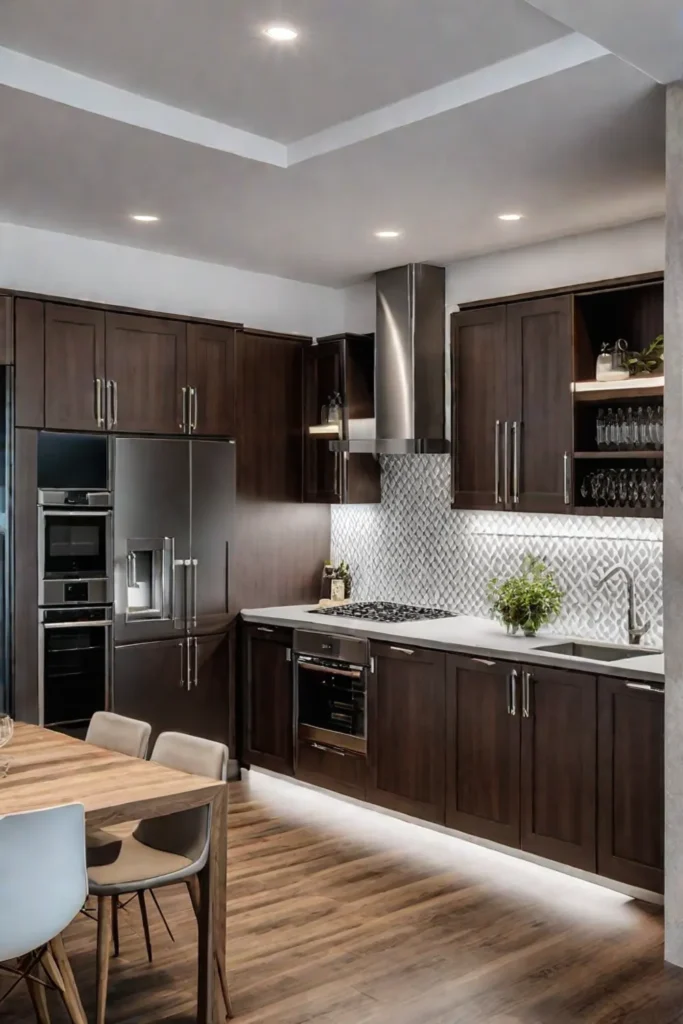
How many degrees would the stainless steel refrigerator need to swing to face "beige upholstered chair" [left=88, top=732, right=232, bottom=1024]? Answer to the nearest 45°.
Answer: approximately 45° to its right

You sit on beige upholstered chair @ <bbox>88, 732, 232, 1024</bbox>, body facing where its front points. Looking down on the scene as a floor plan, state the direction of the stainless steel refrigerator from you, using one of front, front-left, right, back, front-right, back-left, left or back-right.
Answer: back-right

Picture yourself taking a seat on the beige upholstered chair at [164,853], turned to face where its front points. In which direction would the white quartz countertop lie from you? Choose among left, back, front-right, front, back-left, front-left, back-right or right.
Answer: back

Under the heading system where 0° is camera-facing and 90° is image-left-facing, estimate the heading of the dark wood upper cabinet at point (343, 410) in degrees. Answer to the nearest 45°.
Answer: approximately 45°

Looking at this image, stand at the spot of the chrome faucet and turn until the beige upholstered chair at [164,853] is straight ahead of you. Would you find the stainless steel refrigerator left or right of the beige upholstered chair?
right

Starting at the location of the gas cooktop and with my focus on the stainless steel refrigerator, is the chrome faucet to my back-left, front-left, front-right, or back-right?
back-left

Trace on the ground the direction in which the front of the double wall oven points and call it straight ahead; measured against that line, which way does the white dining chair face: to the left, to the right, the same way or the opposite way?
the opposite way

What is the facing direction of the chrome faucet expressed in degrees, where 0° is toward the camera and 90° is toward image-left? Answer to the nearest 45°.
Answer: approximately 45°

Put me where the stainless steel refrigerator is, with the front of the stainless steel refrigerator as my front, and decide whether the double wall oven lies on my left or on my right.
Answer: on my right

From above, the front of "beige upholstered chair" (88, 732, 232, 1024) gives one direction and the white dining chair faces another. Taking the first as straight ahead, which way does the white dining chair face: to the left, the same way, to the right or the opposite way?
to the right

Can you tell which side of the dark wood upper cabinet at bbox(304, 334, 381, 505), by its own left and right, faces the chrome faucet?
left
